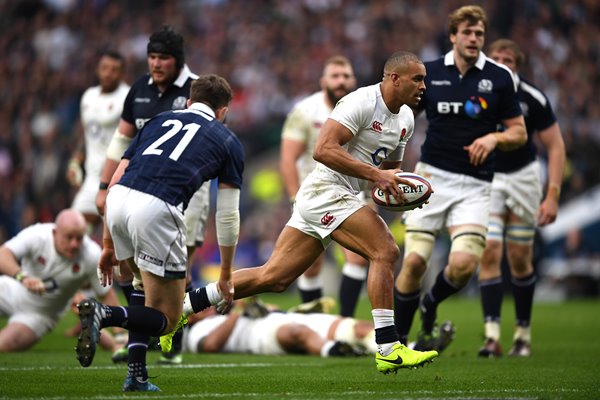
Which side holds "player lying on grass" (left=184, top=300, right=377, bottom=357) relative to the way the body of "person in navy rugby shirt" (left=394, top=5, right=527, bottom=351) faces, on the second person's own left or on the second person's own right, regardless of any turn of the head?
on the second person's own right

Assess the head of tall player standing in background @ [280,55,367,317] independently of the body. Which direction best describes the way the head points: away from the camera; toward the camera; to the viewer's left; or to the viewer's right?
toward the camera

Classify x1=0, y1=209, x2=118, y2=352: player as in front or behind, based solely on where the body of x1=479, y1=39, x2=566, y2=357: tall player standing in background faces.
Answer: in front

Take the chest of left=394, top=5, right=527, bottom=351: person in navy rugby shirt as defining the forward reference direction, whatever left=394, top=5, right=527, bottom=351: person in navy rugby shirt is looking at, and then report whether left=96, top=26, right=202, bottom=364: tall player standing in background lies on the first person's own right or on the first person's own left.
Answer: on the first person's own right

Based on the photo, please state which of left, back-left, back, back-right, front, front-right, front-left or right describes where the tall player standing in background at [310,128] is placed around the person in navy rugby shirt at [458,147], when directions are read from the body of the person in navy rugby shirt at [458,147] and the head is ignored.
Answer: back-right

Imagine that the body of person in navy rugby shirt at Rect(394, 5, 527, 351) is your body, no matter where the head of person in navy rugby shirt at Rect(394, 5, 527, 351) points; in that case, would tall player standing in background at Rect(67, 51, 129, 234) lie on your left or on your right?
on your right

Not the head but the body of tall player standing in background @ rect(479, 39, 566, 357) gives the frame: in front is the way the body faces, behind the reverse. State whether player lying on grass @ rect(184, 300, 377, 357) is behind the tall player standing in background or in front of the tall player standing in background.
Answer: in front

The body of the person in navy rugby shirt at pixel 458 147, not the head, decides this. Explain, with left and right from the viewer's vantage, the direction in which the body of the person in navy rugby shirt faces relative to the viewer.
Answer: facing the viewer

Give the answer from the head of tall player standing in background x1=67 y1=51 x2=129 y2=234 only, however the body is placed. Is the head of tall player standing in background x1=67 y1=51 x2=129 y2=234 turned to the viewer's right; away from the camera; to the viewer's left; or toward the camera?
toward the camera

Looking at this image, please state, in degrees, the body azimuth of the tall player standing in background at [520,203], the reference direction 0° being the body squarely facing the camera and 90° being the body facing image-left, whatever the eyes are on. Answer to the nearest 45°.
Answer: approximately 45°

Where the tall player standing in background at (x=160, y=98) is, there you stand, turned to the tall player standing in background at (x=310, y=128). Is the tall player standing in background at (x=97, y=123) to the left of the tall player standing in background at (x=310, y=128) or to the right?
left

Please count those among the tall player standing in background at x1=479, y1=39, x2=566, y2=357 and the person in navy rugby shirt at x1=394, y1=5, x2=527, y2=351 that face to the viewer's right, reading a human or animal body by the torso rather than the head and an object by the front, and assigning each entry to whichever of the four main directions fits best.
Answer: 0

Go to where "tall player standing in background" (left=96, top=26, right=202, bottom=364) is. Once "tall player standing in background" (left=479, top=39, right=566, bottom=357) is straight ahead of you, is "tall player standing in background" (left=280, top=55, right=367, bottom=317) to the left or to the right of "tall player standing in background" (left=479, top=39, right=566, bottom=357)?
left

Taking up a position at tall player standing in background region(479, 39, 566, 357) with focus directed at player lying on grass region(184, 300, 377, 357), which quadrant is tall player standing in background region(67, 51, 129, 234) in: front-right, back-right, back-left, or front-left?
front-right
